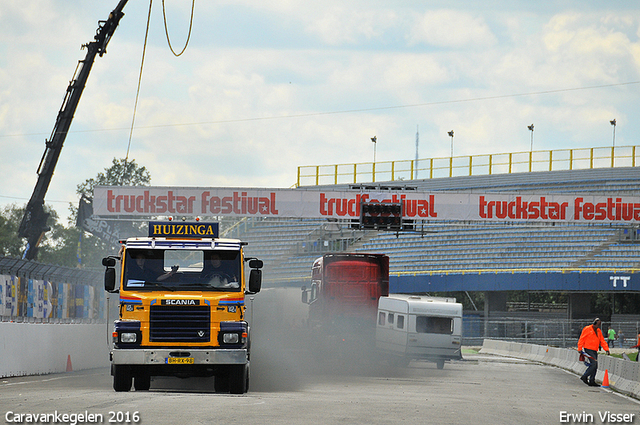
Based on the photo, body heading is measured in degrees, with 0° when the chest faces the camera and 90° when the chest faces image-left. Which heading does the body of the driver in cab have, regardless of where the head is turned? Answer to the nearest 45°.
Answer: approximately 0°

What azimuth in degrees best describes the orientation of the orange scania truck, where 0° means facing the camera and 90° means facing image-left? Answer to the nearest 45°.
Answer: approximately 0°

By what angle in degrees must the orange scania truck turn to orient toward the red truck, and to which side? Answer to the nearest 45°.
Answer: approximately 180°
